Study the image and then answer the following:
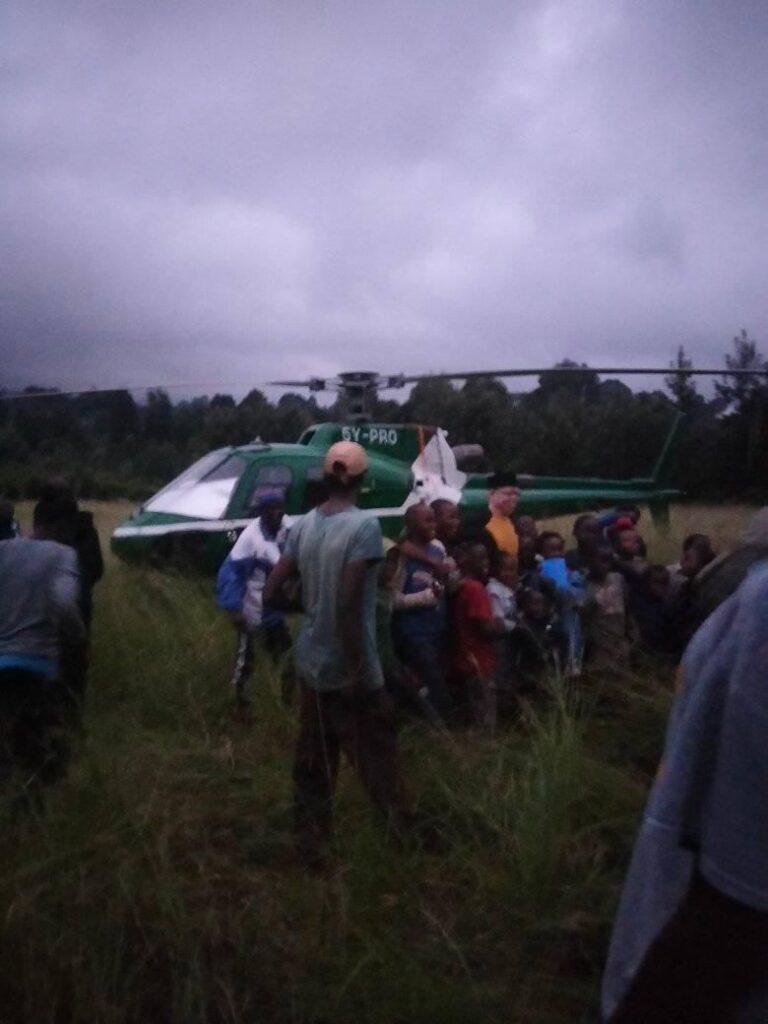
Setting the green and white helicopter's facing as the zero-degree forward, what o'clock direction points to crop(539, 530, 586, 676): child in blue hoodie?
The child in blue hoodie is roughly at 8 o'clock from the green and white helicopter.

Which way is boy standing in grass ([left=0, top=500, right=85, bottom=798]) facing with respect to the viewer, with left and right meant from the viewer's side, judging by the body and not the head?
facing away from the viewer and to the right of the viewer

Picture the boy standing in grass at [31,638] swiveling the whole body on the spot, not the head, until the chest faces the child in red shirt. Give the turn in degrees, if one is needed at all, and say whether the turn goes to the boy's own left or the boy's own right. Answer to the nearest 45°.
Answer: approximately 45° to the boy's own right

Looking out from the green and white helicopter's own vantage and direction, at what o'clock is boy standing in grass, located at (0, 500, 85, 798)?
The boy standing in grass is roughly at 9 o'clock from the green and white helicopter.

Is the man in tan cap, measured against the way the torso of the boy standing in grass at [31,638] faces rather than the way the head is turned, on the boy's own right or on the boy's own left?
on the boy's own right

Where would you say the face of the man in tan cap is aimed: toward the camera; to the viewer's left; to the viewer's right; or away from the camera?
away from the camera

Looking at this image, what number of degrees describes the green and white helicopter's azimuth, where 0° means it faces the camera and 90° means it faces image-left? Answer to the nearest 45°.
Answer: approximately 90°
